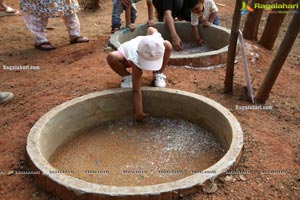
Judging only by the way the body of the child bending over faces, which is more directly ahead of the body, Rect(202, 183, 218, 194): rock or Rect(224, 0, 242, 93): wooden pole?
the rock

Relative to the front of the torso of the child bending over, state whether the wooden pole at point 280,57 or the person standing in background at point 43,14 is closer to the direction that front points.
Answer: the wooden pole

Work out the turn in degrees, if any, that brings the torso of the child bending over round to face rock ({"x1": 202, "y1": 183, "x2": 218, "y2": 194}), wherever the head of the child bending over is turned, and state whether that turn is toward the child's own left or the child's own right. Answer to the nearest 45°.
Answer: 0° — they already face it

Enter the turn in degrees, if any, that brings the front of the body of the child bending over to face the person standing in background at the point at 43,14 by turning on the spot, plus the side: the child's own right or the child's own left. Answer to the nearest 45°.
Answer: approximately 135° to the child's own right

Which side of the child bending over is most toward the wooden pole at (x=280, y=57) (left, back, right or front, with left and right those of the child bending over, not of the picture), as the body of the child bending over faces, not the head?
left

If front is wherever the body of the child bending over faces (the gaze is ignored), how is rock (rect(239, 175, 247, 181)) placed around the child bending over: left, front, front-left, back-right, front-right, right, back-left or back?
front-left

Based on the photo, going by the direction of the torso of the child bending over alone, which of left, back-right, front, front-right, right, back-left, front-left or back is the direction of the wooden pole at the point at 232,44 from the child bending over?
left

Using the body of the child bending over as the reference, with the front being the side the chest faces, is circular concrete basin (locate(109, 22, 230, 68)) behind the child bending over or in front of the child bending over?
behind

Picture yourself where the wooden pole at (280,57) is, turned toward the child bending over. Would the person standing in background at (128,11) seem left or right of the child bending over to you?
right

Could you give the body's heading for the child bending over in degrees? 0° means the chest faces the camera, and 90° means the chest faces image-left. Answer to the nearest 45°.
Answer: approximately 0°

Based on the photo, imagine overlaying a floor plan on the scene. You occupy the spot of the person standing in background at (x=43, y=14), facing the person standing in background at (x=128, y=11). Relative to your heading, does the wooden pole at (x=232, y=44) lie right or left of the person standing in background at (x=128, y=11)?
right

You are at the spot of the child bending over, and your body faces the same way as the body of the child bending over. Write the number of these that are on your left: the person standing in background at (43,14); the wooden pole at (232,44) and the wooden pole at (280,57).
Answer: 2

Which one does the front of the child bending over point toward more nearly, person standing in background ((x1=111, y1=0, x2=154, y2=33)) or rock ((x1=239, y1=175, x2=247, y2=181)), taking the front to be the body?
the rock

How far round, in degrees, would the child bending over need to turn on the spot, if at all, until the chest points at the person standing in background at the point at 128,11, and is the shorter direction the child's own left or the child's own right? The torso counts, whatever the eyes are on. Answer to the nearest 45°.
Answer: approximately 180°

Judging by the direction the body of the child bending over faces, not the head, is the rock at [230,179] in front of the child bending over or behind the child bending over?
in front
